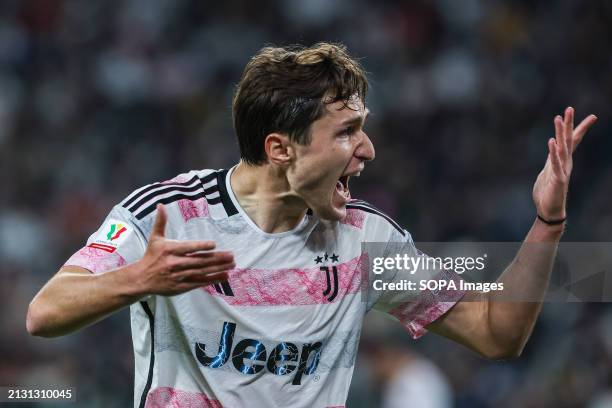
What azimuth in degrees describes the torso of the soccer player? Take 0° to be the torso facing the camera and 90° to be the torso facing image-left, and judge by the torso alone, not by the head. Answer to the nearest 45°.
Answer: approximately 315°
